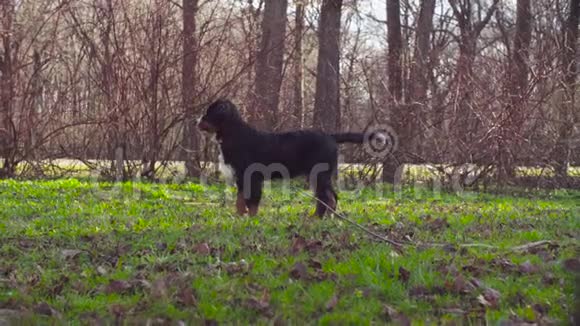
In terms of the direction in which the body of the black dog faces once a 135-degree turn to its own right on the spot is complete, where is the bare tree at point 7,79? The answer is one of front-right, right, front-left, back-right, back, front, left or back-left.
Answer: left

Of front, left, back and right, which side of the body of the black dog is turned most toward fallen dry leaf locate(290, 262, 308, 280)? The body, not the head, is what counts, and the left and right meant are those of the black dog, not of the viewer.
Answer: left

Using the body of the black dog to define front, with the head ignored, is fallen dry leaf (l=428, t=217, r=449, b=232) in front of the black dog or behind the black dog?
behind

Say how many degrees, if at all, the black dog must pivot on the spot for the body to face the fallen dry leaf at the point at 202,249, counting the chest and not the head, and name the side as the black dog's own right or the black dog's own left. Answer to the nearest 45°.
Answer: approximately 90° to the black dog's own left

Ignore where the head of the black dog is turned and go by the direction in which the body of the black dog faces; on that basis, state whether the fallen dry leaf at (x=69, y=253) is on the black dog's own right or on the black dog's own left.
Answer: on the black dog's own left

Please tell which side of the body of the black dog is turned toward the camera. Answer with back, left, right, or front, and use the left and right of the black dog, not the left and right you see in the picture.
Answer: left

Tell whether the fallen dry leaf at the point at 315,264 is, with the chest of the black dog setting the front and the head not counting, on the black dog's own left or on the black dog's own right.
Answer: on the black dog's own left

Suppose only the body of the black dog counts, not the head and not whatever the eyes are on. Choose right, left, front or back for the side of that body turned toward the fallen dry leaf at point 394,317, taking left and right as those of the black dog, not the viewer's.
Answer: left

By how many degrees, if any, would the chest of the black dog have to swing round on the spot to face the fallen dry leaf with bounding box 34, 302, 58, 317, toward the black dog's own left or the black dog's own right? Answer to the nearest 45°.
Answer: approximately 90° to the black dog's own left

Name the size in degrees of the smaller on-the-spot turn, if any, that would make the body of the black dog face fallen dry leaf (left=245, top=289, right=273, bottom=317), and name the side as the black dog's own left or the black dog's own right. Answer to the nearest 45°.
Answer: approximately 90° to the black dog's own left
